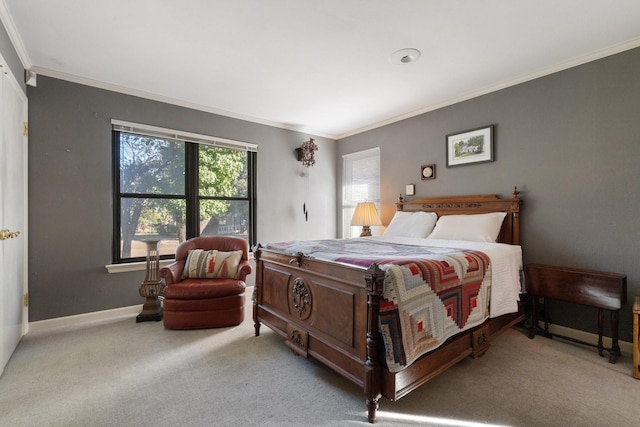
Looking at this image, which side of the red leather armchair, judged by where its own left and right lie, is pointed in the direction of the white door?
right

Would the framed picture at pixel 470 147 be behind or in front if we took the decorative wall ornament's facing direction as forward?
in front

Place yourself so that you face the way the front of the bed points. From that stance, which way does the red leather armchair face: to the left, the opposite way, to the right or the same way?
to the left

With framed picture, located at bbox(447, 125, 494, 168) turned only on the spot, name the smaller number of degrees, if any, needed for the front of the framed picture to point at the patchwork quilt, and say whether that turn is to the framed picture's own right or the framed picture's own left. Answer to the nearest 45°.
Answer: approximately 45° to the framed picture's own left

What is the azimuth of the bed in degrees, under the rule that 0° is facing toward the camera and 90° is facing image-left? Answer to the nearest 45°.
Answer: approximately 45°

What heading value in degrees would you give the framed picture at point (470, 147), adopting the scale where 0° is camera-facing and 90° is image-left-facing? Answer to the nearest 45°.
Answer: approximately 45°

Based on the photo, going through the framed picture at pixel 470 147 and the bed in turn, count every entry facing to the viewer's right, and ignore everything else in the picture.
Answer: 0

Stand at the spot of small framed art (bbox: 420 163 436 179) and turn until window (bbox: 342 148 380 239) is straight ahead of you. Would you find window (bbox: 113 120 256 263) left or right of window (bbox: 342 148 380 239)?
left
